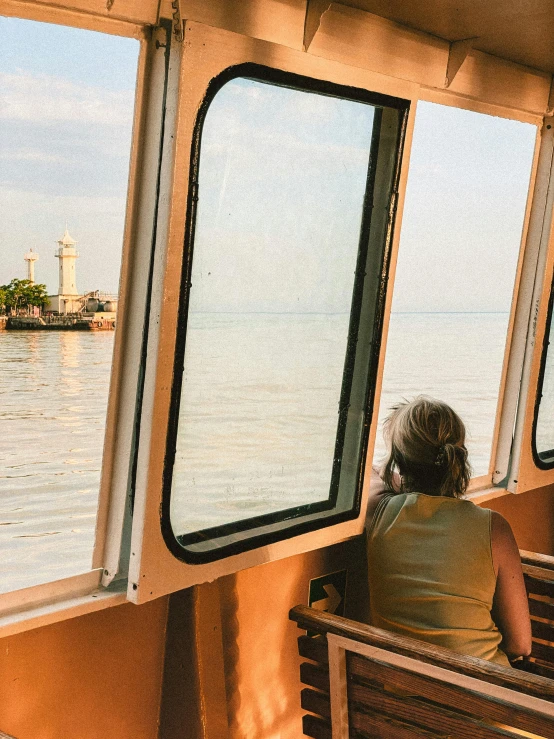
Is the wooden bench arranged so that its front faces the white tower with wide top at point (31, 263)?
no

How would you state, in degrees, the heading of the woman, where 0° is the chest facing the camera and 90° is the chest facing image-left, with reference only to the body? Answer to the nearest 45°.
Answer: approximately 135°

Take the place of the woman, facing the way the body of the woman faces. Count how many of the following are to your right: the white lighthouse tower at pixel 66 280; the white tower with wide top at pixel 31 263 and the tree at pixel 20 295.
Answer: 0

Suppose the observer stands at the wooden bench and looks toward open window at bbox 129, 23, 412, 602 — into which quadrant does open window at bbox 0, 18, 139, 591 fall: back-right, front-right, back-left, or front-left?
front-left

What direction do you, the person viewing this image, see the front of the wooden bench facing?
facing away from the viewer and to the right of the viewer

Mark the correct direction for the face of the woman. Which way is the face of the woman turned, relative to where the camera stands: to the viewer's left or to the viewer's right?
to the viewer's left

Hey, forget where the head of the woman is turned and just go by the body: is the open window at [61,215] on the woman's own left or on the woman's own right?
on the woman's own left
